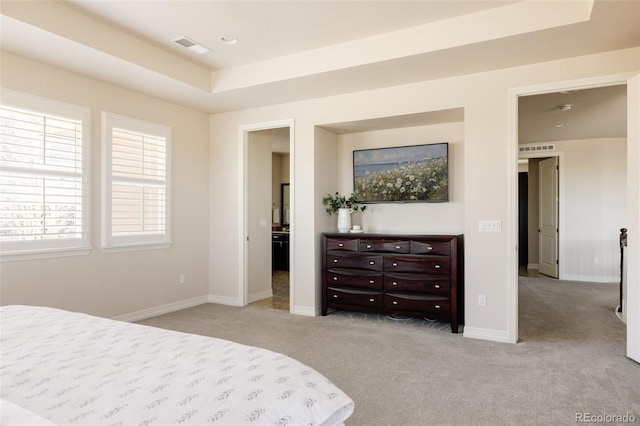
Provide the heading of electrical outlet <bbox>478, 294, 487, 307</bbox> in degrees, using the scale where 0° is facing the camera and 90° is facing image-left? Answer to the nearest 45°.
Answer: approximately 0°

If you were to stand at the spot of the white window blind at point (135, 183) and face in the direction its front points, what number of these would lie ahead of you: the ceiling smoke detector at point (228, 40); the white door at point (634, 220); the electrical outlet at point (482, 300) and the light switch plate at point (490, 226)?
4

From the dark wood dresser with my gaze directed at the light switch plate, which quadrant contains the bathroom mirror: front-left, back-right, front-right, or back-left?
back-left

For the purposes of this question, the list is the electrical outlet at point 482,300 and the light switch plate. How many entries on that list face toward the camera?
2

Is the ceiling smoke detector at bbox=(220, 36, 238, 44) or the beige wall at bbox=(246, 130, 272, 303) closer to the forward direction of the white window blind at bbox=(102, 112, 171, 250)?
the ceiling smoke detector

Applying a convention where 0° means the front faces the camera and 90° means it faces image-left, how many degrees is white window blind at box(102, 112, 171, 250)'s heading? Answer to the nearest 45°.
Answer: approximately 315°

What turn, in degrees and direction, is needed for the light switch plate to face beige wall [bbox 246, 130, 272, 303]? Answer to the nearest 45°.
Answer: approximately 90° to its right

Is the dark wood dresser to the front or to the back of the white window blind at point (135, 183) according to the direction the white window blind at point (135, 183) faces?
to the front

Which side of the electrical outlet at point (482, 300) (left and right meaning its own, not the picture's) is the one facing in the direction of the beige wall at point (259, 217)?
right

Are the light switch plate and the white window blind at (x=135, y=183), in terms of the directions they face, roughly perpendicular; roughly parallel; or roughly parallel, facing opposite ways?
roughly perpendicular
